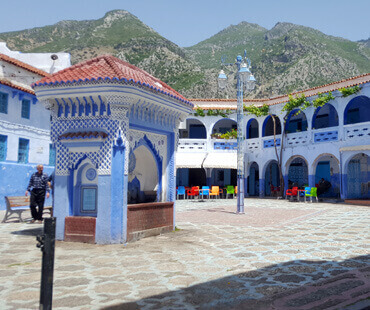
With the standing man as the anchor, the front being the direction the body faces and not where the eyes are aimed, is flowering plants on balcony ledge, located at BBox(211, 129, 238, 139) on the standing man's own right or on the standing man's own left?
on the standing man's own left

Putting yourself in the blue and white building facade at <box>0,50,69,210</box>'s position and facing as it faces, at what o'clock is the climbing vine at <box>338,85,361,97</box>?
The climbing vine is roughly at 11 o'clock from the blue and white building facade.

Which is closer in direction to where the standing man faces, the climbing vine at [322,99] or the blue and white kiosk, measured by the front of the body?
the blue and white kiosk

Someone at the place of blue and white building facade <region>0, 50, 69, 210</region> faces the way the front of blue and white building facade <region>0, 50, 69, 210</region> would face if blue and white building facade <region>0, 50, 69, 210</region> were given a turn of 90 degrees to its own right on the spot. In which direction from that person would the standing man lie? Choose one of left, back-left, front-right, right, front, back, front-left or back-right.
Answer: front-left

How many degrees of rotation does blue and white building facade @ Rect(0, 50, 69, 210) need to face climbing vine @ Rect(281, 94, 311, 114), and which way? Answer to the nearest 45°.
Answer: approximately 45° to its left

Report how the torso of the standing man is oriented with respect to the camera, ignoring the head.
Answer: toward the camera

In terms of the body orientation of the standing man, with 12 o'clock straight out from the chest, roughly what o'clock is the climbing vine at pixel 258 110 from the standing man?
The climbing vine is roughly at 8 o'clock from the standing man.

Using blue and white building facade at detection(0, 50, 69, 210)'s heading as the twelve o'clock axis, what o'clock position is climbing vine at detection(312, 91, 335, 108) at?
The climbing vine is roughly at 11 o'clock from the blue and white building facade.
